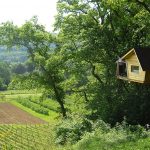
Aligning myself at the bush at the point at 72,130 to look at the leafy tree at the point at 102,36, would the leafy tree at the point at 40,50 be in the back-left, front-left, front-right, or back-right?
front-left

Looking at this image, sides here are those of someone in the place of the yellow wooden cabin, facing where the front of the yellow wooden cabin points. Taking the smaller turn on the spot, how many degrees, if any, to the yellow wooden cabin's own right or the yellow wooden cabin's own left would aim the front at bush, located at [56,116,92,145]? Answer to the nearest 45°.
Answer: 0° — it already faces it

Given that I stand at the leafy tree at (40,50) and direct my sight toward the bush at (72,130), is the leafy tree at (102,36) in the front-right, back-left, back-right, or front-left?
front-left

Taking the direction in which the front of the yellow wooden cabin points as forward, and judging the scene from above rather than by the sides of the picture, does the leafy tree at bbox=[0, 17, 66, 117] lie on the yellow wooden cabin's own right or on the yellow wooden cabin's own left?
on the yellow wooden cabin's own right

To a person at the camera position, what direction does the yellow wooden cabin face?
facing the viewer and to the left of the viewer

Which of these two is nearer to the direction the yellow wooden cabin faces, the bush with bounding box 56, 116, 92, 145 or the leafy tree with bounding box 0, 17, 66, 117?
the bush
